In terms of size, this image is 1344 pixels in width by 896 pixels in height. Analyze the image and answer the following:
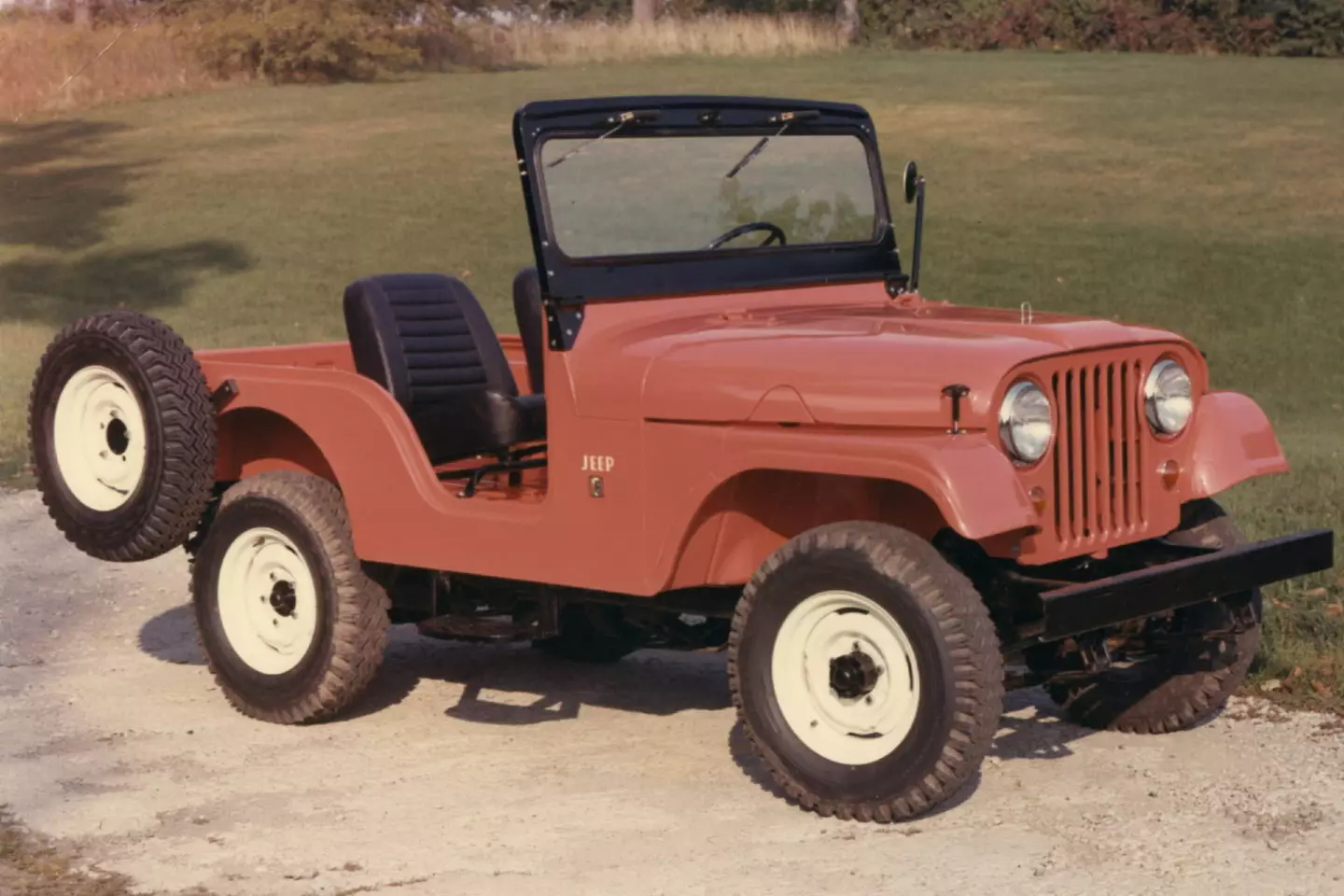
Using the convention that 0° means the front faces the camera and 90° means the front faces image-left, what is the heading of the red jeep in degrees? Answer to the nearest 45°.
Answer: approximately 315°

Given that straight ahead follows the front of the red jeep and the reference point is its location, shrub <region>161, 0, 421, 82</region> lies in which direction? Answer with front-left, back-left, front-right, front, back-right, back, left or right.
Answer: back-left
